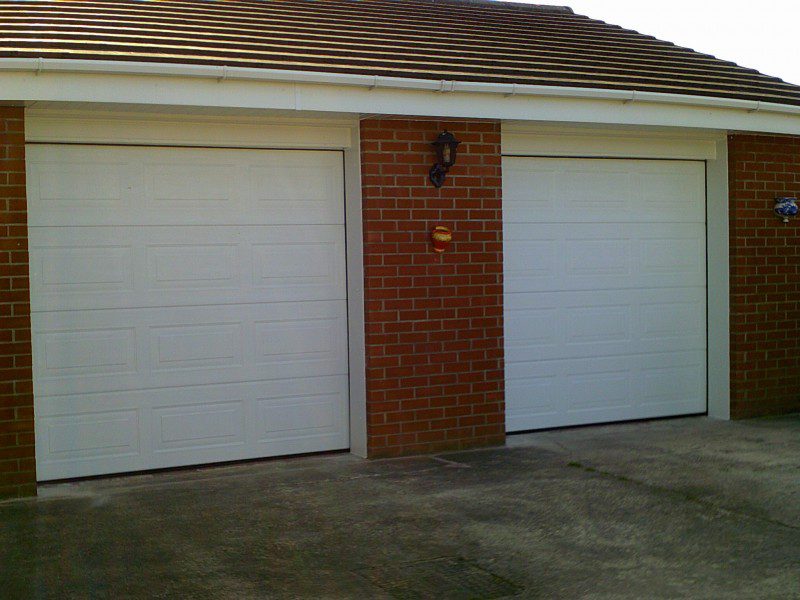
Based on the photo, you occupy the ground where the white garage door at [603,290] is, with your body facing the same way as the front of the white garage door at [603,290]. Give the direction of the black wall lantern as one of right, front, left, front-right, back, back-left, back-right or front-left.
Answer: right

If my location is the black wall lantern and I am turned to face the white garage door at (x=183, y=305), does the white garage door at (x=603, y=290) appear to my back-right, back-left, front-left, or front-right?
back-right

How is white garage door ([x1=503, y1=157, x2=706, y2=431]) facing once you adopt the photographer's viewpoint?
facing the viewer and to the right of the viewer

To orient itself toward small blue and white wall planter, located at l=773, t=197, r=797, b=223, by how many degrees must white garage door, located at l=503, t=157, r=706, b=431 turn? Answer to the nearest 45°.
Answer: approximately 90° to its left

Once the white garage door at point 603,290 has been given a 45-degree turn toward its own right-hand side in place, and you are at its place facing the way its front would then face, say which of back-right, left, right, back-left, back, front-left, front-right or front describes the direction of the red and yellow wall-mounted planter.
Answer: front-right

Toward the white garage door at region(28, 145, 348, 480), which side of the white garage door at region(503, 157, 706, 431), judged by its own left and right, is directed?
right

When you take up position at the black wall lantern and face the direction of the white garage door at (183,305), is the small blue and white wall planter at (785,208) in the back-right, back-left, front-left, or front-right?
back-right
